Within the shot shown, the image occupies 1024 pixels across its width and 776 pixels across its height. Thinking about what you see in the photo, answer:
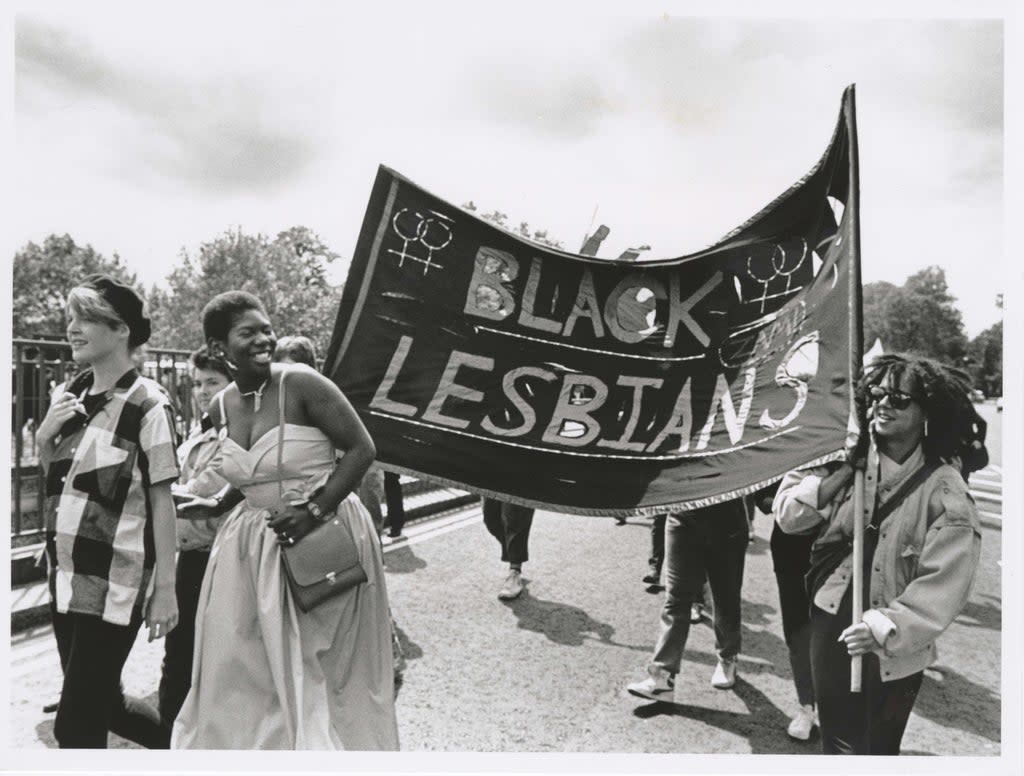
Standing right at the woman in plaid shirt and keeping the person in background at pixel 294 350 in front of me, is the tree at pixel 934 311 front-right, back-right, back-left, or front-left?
front-right

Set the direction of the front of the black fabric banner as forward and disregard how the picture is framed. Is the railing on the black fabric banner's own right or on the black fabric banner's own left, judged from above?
on the black fabric banner's own right

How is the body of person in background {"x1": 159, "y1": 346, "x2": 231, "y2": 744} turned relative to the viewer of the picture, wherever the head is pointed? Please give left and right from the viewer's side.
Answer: facing the viewer and to the left of the viewer

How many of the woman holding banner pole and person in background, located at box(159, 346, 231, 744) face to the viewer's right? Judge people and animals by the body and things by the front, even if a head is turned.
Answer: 0

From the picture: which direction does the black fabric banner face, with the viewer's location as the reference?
facing the viewer

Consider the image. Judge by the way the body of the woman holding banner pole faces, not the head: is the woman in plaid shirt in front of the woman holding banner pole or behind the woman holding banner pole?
in front

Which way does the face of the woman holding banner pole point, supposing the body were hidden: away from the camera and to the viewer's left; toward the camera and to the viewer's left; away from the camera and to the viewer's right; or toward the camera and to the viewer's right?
toward the camera and to the viewer's left

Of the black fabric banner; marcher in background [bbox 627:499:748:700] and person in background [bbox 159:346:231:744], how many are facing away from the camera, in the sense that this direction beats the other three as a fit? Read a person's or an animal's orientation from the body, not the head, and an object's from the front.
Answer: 0

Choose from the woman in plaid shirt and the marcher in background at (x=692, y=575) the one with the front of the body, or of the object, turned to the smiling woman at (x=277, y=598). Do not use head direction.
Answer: the marcher in background

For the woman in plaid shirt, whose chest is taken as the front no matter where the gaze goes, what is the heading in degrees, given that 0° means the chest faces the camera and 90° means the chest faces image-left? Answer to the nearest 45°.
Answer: approximately 45°

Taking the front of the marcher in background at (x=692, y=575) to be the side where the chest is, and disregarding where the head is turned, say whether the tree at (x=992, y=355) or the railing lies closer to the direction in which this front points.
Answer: the railing

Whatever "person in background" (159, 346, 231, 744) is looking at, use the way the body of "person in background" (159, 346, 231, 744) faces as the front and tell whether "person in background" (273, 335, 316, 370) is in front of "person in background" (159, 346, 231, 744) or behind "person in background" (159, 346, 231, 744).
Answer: behind

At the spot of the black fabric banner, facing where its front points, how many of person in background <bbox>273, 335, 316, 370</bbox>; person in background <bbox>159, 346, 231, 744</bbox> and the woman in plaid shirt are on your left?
0

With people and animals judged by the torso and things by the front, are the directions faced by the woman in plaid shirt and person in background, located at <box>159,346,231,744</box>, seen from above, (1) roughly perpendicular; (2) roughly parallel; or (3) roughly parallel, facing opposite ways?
roughly parallel
